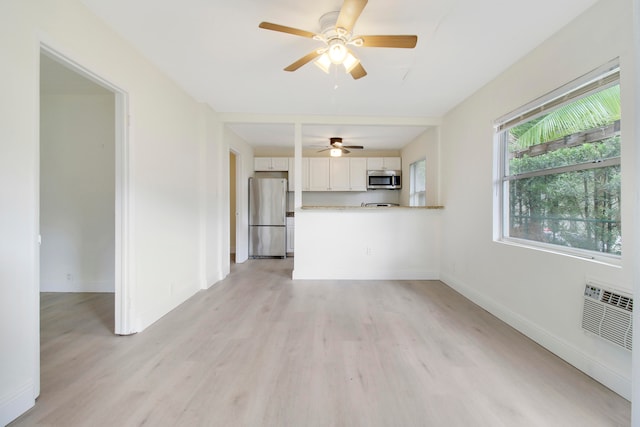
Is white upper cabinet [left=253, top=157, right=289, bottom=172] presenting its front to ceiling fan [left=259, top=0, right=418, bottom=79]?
yes

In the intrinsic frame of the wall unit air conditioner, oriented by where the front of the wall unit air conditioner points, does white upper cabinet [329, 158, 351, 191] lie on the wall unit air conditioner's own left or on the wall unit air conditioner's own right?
on the wall unit air conditioner's own right

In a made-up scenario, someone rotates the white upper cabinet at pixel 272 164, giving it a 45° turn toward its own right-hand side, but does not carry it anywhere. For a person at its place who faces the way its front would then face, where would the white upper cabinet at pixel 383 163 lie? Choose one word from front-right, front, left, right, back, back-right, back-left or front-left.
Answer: back-left

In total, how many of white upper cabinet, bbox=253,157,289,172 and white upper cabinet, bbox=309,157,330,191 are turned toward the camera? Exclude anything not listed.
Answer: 2

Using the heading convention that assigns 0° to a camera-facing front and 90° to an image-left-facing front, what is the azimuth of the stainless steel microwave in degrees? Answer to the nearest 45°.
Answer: approximately 0°

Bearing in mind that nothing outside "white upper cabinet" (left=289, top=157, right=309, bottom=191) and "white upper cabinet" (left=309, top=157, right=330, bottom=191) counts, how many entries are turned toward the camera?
2

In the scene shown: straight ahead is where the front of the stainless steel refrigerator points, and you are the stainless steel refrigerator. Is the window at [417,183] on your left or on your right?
on your left
